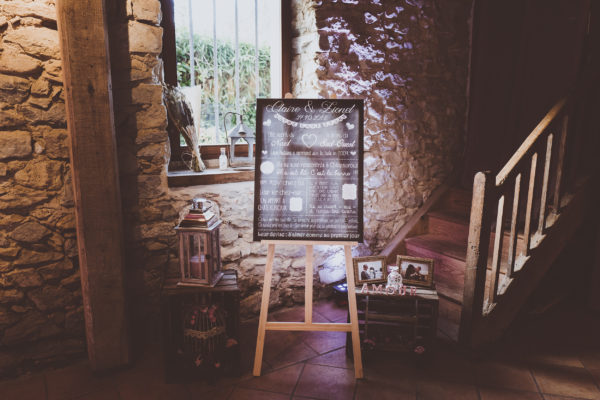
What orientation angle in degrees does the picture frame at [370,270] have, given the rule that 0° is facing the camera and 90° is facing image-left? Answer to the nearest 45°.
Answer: approximately 0°

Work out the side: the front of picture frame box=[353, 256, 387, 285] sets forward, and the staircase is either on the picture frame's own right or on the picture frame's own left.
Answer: on the picture frame's own left

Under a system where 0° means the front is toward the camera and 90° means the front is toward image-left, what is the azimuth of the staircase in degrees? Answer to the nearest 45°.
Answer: approximately 45°
